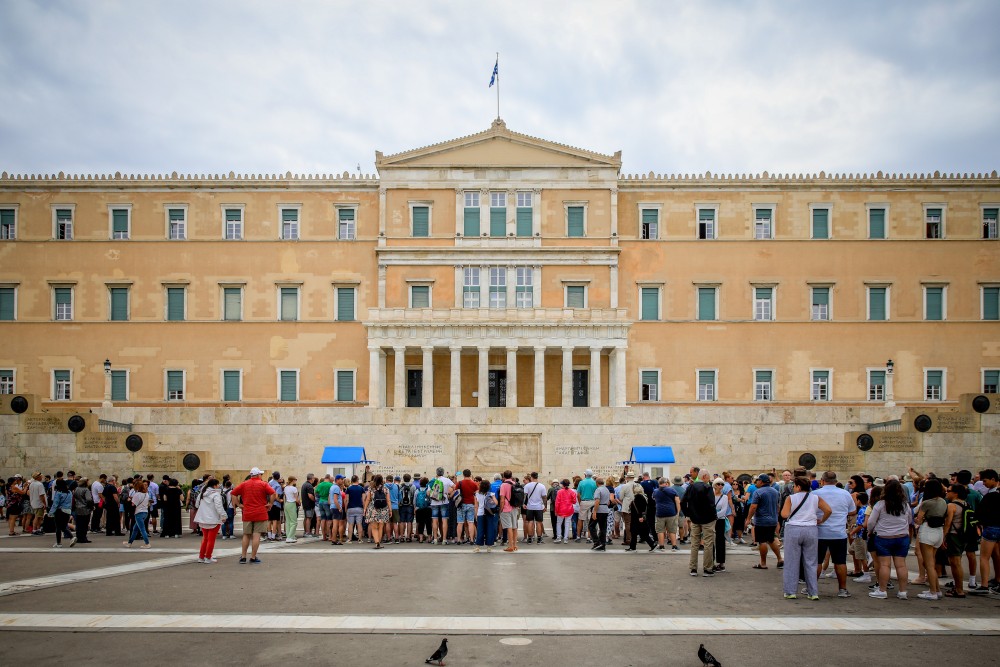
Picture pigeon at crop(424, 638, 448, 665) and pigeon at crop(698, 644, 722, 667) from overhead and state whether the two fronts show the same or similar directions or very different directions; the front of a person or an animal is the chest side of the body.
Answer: very different directions

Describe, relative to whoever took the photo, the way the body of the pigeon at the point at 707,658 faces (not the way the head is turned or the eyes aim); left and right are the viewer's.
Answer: facing to the left of the viewer

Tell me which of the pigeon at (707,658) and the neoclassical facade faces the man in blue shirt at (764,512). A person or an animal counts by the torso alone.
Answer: the neoclassical facade

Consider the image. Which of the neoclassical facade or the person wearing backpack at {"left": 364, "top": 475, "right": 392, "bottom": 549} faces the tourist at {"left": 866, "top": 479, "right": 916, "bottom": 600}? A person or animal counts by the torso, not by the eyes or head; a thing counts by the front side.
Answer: the neoclassical facade

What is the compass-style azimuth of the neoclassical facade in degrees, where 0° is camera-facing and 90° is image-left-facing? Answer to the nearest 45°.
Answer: approximately 0°

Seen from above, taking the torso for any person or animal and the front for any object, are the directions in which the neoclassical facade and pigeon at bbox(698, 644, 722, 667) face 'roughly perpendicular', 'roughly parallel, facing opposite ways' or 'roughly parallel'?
roughly perpendicular

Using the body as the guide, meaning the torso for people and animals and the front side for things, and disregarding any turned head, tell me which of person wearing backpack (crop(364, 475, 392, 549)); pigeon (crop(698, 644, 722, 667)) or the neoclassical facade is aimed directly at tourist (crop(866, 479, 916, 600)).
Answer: the neoclassical facade

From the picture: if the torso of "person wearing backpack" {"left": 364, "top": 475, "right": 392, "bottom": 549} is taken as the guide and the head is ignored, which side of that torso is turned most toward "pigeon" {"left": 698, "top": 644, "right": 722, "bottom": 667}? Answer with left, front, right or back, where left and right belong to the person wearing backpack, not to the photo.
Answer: back

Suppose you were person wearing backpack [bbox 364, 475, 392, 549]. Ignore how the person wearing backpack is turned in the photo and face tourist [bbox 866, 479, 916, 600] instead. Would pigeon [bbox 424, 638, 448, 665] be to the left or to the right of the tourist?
right

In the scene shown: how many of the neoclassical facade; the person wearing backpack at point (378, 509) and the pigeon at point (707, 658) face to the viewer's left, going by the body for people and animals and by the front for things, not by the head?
1

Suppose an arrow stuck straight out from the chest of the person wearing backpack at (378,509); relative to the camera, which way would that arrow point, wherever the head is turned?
away from the camera

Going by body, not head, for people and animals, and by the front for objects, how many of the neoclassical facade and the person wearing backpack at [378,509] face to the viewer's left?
0

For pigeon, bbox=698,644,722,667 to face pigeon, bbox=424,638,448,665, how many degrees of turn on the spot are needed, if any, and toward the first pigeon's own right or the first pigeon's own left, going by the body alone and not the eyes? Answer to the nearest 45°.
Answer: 0° — it already faces it

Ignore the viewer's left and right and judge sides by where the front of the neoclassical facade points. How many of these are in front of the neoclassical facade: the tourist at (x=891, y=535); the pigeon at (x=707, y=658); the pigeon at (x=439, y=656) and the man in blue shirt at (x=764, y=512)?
4
